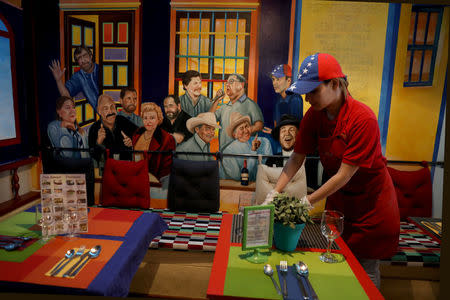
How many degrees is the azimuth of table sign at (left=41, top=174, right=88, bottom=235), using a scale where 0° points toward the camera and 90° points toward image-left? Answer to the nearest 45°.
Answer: approximately 0°

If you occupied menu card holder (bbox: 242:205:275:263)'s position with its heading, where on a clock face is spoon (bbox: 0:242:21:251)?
The spoon is roughly at 3 o'clock from the menu card holder.

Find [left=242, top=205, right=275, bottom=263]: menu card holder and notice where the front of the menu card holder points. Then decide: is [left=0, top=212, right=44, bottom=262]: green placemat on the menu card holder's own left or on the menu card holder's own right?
on the menu card holder's own right

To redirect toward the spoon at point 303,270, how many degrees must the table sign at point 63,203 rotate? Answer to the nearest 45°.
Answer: approximately 45° to its left

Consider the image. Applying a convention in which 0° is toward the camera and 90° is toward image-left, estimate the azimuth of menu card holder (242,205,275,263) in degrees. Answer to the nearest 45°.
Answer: approximately 0°

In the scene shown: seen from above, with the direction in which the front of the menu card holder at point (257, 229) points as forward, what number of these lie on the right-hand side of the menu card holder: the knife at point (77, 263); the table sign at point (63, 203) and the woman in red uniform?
2
